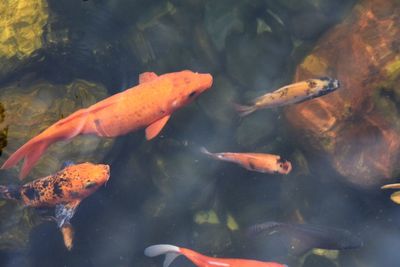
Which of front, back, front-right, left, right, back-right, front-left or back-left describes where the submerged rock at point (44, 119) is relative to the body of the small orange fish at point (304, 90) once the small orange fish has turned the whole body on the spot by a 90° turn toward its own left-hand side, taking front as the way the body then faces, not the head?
left

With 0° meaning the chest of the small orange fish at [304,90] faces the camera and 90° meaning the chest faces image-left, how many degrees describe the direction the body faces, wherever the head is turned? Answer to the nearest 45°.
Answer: approximately 270°

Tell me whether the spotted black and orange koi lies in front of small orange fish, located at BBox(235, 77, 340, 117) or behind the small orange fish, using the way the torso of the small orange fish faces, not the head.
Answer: behind

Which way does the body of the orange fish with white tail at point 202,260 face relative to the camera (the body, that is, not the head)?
to the viewer's right

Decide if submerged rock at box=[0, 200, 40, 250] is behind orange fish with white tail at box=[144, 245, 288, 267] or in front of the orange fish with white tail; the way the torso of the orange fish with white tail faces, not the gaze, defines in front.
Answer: behind

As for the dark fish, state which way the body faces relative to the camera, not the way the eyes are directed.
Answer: to the viewer's right

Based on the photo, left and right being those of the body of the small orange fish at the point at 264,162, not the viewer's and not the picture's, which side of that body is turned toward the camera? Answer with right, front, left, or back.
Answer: right

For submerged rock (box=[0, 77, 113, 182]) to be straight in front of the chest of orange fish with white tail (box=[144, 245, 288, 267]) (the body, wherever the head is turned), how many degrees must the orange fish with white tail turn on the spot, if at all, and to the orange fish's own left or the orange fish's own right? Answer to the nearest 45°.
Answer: approximately 135° to the orange fish's own left

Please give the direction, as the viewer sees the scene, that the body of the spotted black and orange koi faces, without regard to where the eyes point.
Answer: to the viewer's right
